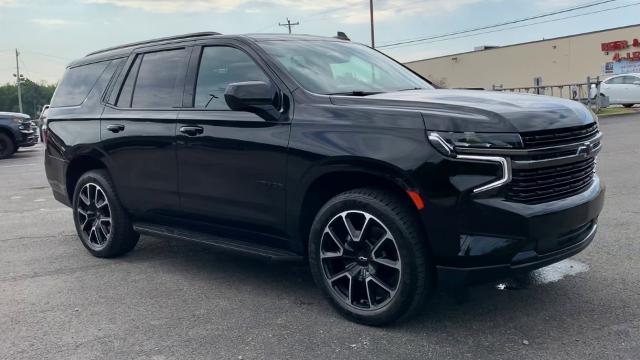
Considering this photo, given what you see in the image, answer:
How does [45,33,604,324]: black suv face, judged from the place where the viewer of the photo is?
facing the viewer and to the right of the viewer

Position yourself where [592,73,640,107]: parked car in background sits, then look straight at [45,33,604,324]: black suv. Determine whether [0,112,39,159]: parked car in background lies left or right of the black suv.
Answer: right

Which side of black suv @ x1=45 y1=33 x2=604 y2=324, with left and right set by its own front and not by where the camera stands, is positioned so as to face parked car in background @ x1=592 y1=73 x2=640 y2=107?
left

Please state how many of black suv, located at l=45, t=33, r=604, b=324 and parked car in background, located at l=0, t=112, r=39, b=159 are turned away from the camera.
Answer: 0

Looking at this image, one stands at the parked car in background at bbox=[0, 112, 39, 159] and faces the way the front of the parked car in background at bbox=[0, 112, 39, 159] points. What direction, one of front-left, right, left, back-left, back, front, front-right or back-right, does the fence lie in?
front-left

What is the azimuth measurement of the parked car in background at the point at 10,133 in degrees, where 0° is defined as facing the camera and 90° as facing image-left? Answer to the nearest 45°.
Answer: approximately 315°

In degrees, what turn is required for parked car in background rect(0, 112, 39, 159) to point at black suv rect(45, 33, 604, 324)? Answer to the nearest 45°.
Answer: approximately 45° to its right

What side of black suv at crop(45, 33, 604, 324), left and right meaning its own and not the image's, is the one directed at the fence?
left

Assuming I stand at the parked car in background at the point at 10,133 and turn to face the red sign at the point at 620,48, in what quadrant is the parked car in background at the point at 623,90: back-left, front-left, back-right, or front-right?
front-right

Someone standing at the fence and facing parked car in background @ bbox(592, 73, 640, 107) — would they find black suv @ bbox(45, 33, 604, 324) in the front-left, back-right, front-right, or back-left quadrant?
back-right
